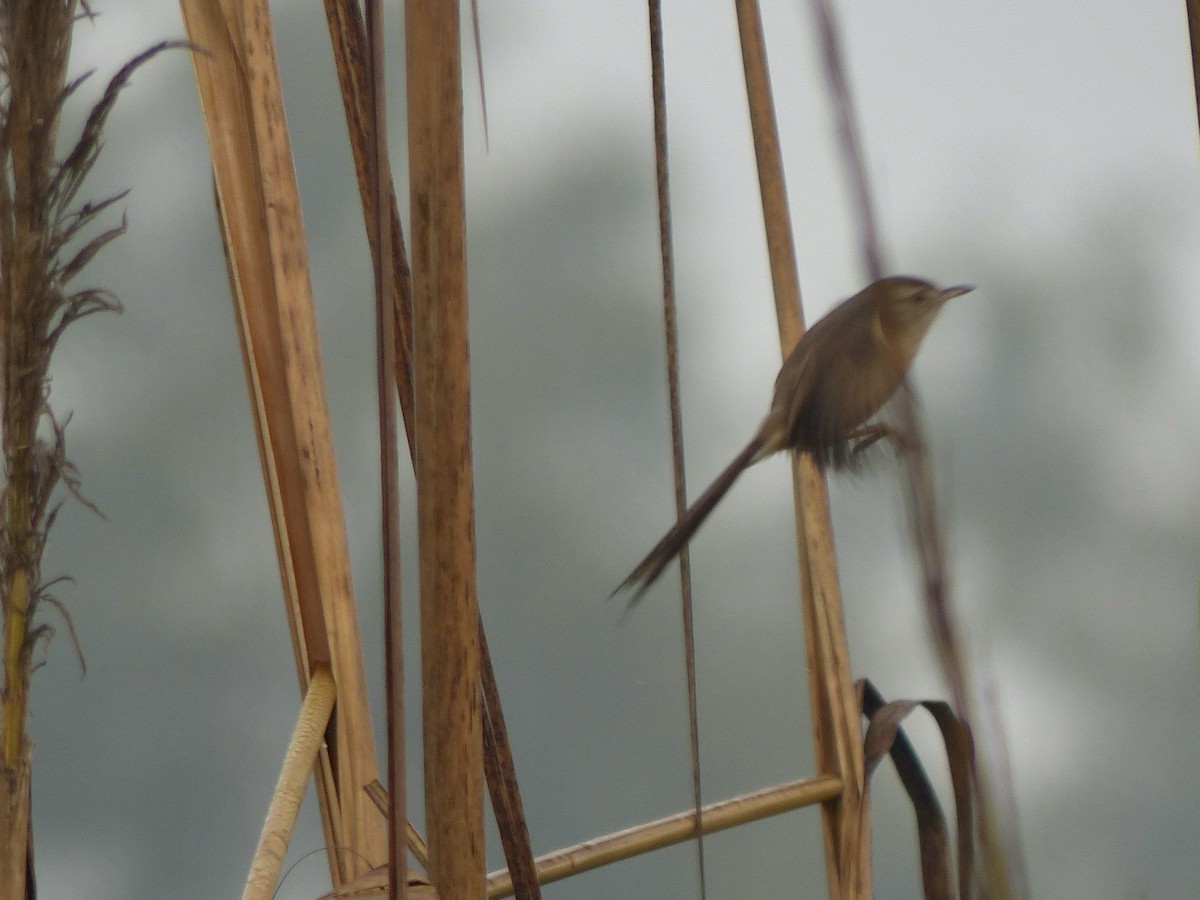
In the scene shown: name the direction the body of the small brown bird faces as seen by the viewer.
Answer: to the viewer's right
